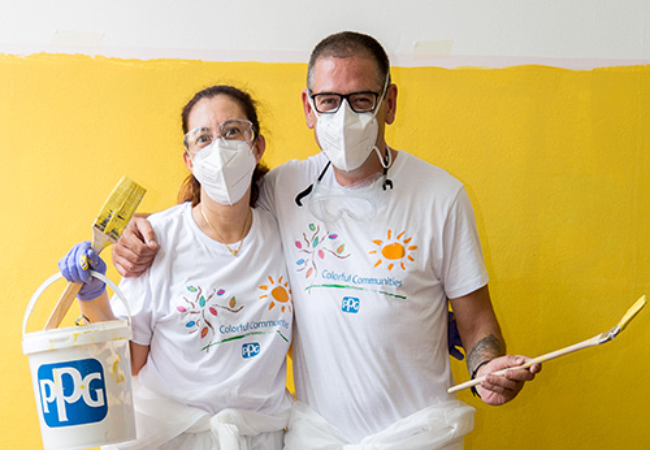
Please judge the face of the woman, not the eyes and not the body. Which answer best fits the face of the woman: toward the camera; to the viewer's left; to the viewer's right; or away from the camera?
toward the camera

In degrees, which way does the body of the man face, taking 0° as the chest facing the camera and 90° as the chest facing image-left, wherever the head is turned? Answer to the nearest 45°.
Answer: approximately 0°

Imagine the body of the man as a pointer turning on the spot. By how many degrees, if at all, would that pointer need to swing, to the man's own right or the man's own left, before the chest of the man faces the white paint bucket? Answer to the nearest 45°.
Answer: approximately 90° to the man's own right

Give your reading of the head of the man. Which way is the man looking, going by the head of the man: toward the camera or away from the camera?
toward the camera
